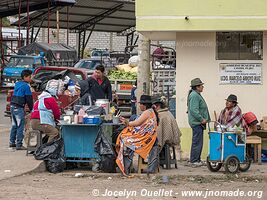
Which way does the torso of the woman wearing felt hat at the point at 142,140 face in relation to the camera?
to the viewer's left

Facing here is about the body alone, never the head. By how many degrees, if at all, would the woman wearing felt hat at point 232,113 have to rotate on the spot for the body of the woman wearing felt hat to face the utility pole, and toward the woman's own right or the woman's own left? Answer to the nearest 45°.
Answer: approximately 90° to the woman's own right

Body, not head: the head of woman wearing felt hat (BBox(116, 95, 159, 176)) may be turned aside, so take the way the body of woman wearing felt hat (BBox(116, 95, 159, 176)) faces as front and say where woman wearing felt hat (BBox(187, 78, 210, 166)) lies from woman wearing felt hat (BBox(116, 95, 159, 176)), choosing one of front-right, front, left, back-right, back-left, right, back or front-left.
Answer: back-right

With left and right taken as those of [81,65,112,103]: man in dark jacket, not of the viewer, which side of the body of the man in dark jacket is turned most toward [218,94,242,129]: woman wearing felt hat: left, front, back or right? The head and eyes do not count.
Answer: left

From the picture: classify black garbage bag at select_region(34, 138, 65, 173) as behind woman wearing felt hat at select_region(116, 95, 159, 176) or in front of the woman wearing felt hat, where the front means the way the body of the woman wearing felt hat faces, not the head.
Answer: in front

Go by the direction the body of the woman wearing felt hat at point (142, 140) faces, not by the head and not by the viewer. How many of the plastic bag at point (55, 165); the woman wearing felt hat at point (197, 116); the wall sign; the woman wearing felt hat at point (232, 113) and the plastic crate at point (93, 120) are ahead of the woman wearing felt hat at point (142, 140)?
2
